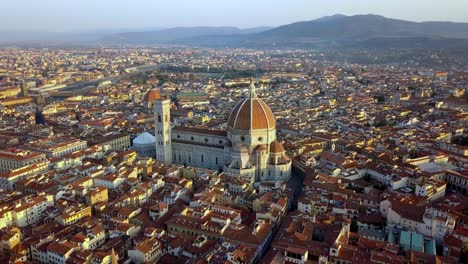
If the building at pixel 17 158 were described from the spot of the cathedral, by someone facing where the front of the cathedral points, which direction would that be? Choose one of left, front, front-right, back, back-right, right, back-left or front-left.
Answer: front-left

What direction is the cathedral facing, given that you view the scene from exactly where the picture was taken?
facing away from the viewer and to the left of the viewer
